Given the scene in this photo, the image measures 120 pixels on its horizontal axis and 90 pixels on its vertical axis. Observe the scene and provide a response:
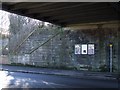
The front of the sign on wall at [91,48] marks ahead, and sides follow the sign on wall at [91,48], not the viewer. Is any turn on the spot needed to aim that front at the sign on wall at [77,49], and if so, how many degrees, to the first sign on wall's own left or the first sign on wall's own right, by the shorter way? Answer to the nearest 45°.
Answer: approximately 90° to the first sign on wall's own right

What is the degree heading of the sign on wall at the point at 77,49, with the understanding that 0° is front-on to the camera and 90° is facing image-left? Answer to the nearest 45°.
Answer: approximately 0°

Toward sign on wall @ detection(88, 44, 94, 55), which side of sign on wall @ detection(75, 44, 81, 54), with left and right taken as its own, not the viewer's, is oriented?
left
